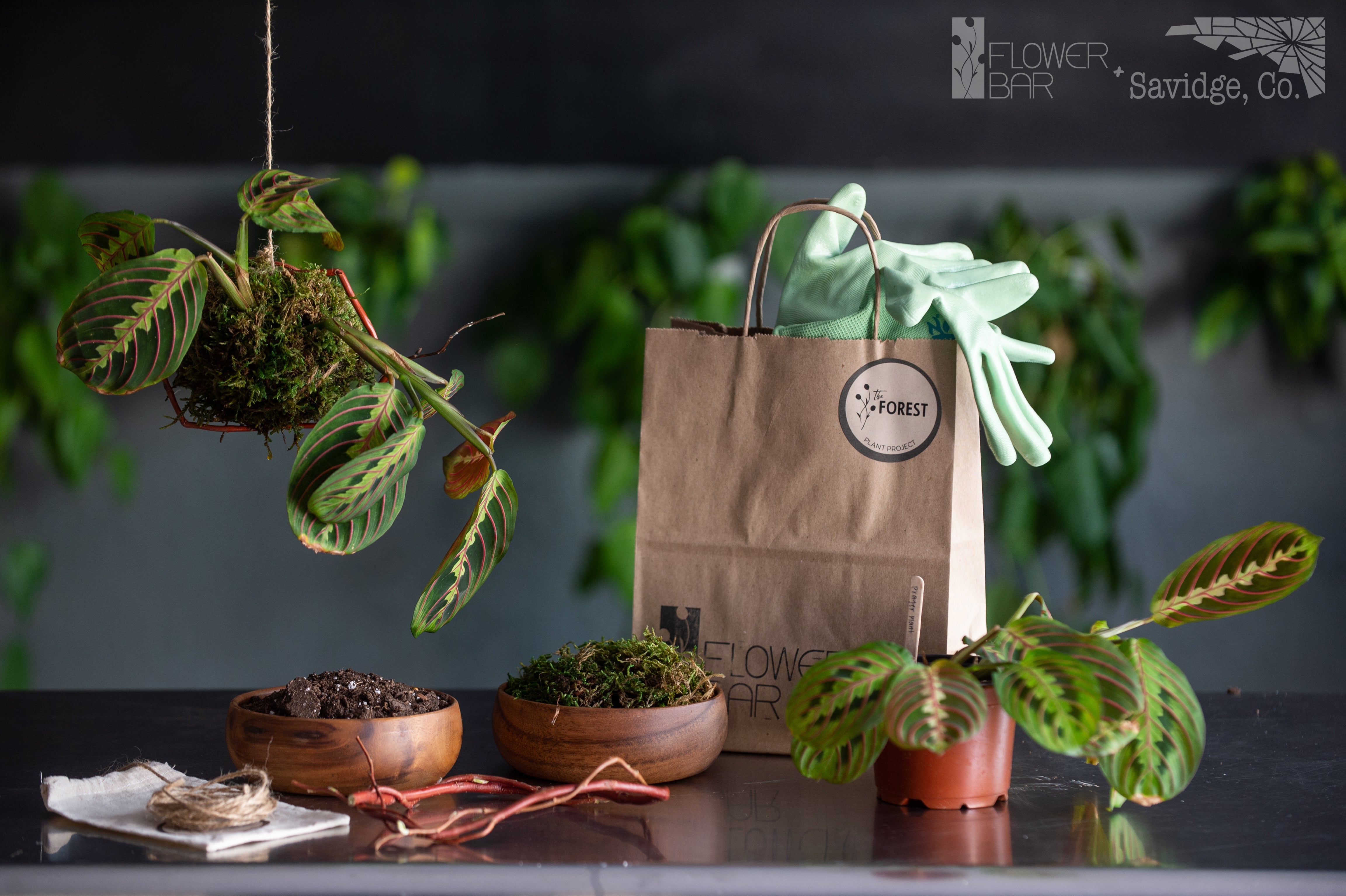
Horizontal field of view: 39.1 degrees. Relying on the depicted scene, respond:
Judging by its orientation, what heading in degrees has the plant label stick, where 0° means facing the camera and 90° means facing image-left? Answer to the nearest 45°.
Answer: approximately 0°

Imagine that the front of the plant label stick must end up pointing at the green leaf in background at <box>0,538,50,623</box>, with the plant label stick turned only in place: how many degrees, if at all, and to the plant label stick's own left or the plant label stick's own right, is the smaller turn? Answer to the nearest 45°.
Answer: approximately 135° to the plant label stick's own right
